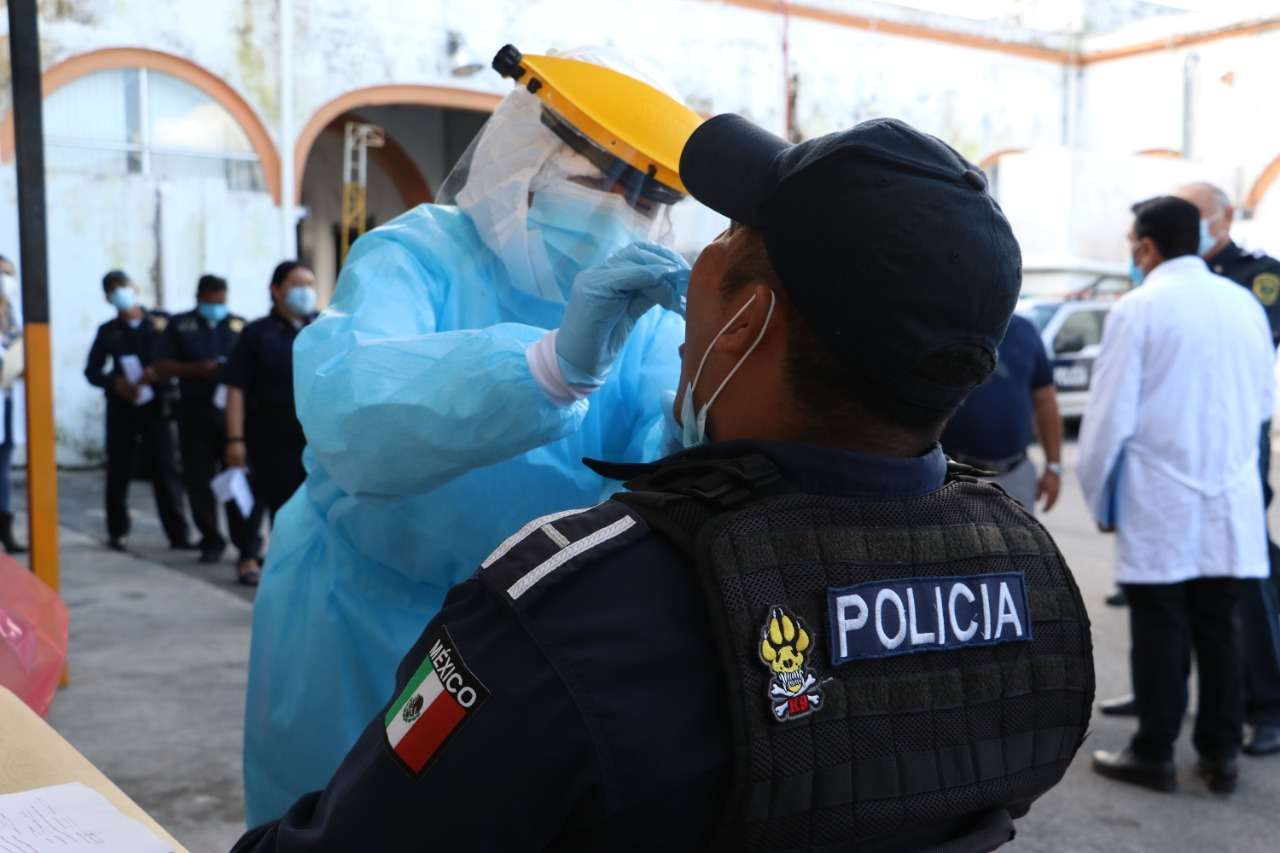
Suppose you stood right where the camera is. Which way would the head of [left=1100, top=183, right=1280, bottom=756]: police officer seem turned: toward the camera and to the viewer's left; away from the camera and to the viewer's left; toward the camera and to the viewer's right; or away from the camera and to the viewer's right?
toward the camera and to the viewer's left

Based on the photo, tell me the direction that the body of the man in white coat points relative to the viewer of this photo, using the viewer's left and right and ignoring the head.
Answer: facing away from the viewer and to the left of the viewer

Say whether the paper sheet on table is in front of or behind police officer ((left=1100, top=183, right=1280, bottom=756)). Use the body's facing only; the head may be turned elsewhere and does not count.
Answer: in front

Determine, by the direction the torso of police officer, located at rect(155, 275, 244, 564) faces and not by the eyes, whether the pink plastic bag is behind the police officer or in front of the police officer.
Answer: in front

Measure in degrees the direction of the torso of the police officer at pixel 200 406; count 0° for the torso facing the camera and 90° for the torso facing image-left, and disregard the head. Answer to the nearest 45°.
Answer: approximately 0°

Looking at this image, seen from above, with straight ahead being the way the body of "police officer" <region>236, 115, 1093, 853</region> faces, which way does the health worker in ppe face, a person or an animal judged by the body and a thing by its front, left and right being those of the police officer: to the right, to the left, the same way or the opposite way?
the opposite way
